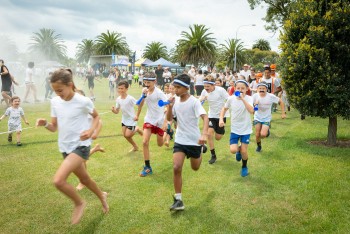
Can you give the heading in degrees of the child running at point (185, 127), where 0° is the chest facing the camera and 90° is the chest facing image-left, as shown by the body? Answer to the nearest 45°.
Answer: approximately 45°

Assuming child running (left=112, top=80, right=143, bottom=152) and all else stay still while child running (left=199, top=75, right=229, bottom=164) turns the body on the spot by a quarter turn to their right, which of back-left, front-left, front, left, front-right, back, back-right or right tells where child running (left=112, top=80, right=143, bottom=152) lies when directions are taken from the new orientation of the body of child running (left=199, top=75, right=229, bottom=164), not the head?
front-left

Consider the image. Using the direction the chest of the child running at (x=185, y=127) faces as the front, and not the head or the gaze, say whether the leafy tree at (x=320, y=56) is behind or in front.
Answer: behind

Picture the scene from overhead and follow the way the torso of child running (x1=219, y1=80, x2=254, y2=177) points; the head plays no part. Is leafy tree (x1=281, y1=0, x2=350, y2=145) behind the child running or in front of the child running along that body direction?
behind

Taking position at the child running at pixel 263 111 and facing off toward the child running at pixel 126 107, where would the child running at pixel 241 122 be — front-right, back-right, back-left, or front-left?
front-left

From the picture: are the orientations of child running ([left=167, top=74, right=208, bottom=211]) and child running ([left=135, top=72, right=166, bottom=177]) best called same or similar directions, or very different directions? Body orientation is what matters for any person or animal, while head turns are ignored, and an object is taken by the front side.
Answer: same or similar directions

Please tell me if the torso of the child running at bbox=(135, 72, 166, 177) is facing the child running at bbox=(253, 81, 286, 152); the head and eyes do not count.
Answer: no

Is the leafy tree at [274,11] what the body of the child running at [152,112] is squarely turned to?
no

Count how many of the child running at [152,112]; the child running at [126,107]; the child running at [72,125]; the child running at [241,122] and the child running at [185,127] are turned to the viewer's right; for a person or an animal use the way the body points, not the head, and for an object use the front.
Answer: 0

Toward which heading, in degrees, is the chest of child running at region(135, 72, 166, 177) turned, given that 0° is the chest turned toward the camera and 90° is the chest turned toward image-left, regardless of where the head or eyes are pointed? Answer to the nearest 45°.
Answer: approximately 45°

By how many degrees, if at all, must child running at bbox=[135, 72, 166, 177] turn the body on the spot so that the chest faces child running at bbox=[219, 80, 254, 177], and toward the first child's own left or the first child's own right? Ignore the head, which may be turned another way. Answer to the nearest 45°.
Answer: approximately 135° to the first child's own left

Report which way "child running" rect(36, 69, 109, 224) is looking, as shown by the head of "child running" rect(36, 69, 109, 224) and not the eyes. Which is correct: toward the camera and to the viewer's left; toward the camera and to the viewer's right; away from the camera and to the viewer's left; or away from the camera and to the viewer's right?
toward the camera and to the viewer's left

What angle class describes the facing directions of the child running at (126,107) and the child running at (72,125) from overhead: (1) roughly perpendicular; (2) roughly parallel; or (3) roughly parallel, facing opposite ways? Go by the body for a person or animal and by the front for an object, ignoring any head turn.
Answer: roughly parallel

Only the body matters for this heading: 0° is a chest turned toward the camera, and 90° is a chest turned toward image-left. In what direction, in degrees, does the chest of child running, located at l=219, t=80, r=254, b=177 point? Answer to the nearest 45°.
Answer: approximately 0°

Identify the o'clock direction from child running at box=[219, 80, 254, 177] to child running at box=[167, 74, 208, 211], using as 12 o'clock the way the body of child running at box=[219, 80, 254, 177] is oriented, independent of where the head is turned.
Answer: child running at box=[167, 74, 208, 211] is roughly at 1 o'clock from child running at box=[219, 80, 254, 177].

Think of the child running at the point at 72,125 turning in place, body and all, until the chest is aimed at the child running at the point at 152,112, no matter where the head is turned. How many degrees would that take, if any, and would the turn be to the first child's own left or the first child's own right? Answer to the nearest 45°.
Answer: approximately 180°
